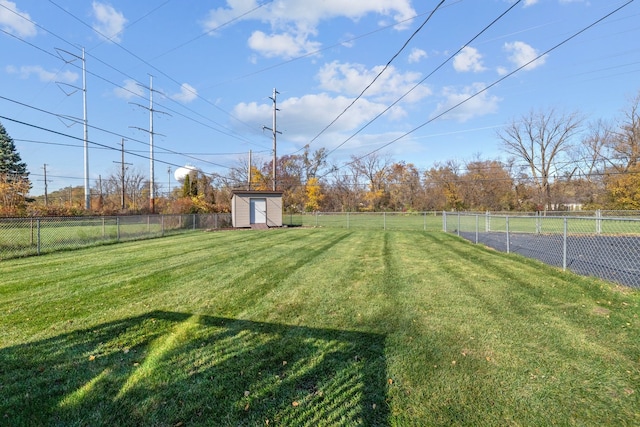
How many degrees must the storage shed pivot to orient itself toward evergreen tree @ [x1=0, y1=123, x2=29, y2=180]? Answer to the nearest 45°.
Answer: approximately 135° to its right

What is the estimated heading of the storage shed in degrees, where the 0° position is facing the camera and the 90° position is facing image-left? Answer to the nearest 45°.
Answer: approximately 0°
